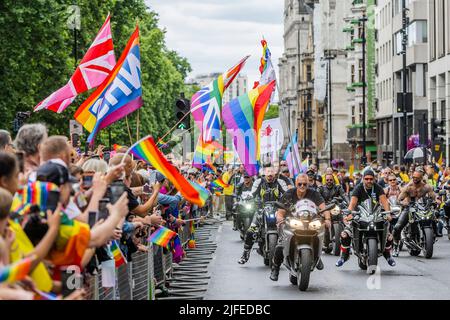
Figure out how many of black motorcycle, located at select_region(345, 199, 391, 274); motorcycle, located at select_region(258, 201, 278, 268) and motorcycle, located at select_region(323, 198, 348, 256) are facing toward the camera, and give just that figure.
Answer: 3

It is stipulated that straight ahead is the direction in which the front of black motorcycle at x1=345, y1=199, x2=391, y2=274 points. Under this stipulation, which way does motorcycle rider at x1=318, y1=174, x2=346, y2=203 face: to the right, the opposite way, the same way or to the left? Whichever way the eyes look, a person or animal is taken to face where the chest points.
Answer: the same way

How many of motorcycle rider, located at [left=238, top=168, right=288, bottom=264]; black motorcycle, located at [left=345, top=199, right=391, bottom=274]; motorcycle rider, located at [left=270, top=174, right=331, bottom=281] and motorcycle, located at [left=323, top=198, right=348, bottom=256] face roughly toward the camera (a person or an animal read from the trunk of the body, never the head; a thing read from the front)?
4

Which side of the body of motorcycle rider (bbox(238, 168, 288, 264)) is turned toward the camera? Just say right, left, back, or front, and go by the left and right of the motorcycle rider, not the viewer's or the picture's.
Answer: front

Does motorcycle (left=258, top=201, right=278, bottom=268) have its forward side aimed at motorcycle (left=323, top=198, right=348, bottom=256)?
no

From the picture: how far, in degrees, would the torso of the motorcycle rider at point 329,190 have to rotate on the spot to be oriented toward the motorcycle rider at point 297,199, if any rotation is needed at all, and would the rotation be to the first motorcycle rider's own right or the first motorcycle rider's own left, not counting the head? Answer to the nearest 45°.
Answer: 0° — they already face them

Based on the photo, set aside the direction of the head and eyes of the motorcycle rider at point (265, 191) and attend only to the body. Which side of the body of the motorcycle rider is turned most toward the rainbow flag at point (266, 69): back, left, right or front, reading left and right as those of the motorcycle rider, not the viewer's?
back

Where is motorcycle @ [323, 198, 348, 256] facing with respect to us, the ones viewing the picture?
facing the viewer

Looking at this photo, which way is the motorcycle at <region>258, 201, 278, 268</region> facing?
toward the camera

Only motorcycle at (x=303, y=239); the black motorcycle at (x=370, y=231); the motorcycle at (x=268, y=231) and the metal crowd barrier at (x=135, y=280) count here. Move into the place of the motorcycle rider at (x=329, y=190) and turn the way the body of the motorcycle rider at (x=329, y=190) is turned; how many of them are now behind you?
0

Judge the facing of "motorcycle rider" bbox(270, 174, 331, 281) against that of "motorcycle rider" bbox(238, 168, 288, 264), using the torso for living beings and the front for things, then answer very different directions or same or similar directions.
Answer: same or similar directions

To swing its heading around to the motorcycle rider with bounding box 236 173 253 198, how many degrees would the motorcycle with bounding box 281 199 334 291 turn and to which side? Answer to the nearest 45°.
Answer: approximately 180°

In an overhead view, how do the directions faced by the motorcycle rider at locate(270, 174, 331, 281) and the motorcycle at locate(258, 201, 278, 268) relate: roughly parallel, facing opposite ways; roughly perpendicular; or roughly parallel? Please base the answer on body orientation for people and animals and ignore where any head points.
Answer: roughly parallel

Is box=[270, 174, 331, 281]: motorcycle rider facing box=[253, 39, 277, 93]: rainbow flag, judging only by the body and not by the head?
no

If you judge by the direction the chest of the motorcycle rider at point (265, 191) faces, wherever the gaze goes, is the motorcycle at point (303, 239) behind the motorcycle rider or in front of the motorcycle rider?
in front
